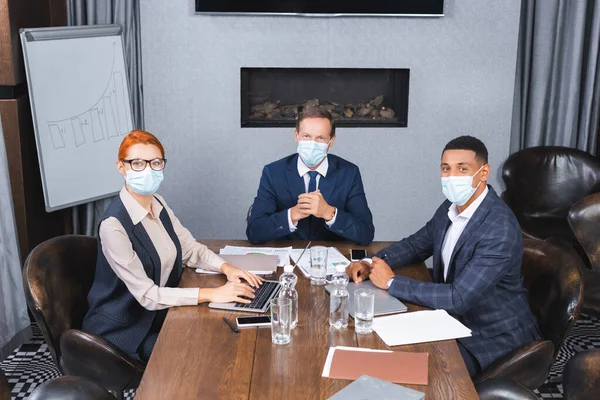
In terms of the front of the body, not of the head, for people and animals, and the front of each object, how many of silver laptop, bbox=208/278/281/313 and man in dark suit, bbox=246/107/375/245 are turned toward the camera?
1

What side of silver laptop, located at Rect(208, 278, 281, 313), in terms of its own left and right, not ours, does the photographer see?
left

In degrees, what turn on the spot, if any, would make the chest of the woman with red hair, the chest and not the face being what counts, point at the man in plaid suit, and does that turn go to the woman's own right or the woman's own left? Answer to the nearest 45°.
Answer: approximately 45° to the woman's own left

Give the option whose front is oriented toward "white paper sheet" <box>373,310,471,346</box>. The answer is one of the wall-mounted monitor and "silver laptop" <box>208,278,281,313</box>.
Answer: the wall-mounted monitor

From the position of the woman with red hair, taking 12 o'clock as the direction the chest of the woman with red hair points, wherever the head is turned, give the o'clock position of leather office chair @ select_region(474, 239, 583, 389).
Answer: The leather office chair is roughly at 11 o'clock from the woman with red hair.
